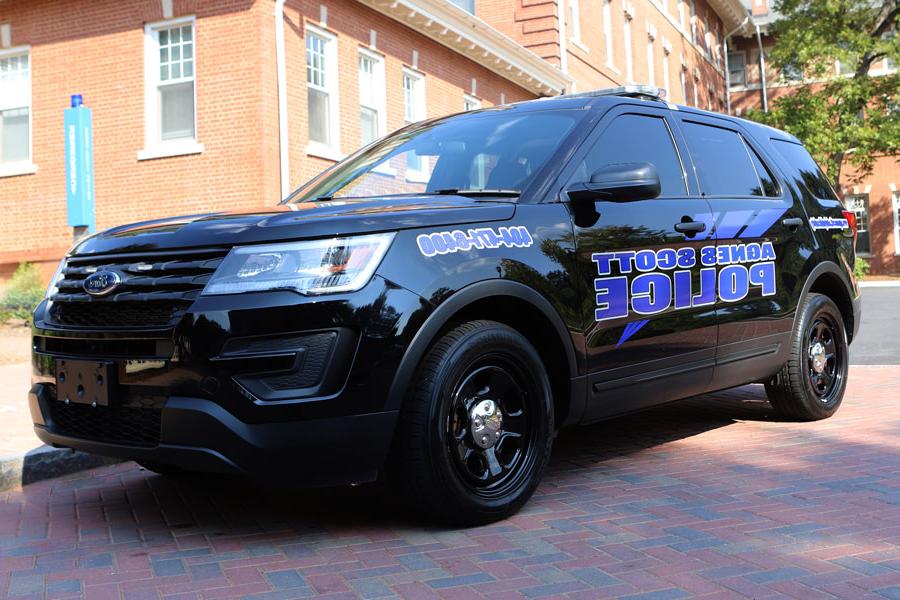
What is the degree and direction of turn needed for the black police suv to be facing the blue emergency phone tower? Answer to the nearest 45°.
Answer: approximately 90° to its right

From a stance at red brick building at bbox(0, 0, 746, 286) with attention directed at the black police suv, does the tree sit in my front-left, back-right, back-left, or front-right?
back-left

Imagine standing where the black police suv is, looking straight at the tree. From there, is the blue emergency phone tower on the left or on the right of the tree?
left

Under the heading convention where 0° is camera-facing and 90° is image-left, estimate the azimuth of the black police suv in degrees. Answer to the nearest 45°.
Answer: approximately 45°

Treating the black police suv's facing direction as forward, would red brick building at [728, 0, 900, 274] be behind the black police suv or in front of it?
behind

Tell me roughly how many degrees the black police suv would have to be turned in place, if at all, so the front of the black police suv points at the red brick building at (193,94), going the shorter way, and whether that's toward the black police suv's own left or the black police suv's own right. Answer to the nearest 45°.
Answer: approximately 135° to the black police suv's own right

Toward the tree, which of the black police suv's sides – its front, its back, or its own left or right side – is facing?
back

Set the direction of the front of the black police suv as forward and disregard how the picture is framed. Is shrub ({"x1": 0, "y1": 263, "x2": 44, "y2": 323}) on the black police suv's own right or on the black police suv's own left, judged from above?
on the black police suv's own right
